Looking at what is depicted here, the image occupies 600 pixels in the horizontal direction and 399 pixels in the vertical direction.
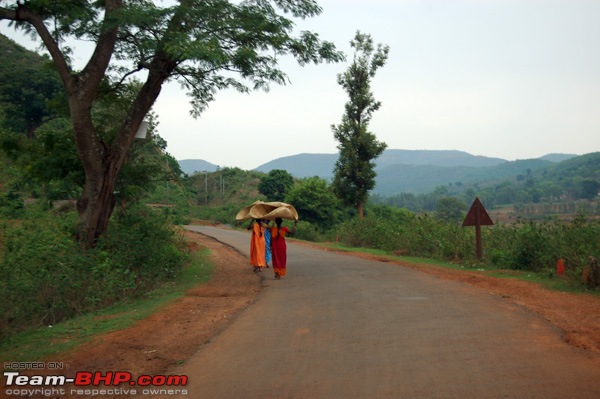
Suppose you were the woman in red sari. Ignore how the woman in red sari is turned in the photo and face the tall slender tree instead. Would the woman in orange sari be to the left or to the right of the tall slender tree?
left

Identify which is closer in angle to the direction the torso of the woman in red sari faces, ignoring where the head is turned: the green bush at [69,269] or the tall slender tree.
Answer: the tall slender tree

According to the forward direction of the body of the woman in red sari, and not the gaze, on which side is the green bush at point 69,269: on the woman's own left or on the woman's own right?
on the woman's own left

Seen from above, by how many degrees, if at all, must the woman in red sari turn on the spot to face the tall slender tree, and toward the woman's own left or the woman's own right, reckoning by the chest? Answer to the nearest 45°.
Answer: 0° — they already face it

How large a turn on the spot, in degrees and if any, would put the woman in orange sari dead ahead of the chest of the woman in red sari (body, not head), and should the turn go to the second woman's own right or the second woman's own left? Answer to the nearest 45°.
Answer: approximately 45° to the second woman's own left

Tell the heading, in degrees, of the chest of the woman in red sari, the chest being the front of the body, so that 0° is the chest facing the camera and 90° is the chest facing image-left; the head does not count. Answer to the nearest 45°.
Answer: approximately 180°
